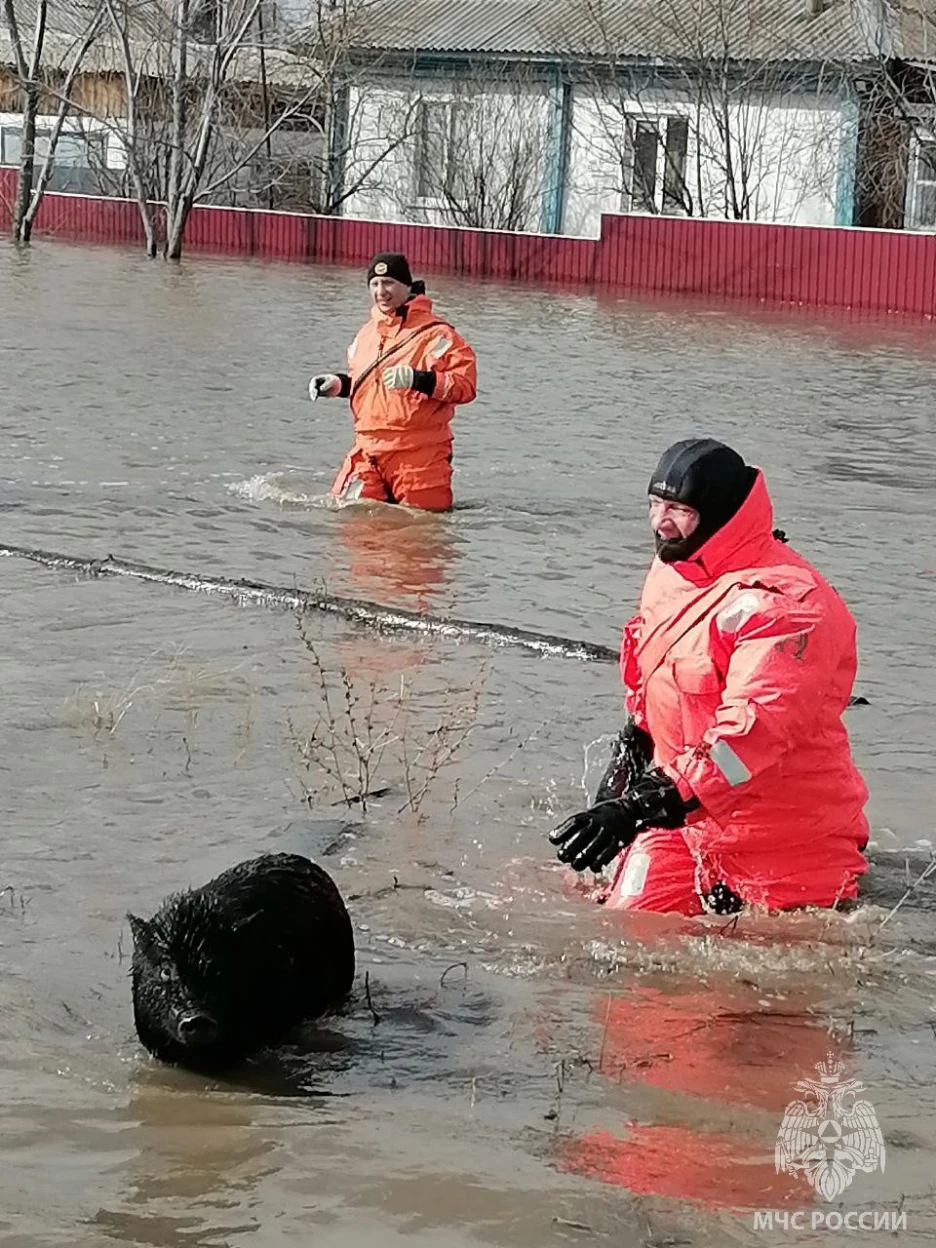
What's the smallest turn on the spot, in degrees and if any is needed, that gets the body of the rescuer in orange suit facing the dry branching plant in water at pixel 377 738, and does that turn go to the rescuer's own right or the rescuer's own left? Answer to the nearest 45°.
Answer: approximately 45° to the rescuer's own left

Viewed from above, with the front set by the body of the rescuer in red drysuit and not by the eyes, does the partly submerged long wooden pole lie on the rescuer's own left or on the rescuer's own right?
on the rescuer's own right

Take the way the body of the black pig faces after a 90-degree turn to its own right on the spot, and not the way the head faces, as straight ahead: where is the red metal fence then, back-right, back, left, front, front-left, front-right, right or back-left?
front-right

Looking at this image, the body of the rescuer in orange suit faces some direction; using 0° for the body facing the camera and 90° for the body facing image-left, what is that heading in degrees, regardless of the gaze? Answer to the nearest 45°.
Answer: approximately 45°

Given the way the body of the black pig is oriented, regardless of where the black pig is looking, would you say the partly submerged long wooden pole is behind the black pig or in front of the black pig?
behind

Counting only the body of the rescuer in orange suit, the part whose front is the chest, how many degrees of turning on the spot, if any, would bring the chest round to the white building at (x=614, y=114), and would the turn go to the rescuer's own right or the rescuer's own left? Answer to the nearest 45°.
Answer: approximately 135° to the rescuer's own right

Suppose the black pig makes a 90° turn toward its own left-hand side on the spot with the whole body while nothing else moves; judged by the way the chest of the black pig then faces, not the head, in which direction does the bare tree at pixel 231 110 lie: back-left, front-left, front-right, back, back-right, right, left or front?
back-left

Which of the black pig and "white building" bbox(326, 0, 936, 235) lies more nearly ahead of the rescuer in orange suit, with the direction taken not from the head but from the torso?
the black pig

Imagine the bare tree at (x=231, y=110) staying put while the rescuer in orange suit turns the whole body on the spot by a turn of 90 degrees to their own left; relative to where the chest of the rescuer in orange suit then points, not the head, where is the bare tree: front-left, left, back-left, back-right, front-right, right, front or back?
back-left

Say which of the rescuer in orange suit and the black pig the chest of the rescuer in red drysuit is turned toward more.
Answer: the black pig

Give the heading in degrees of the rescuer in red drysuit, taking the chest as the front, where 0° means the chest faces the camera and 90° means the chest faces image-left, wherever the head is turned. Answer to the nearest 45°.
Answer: approximately 45°
